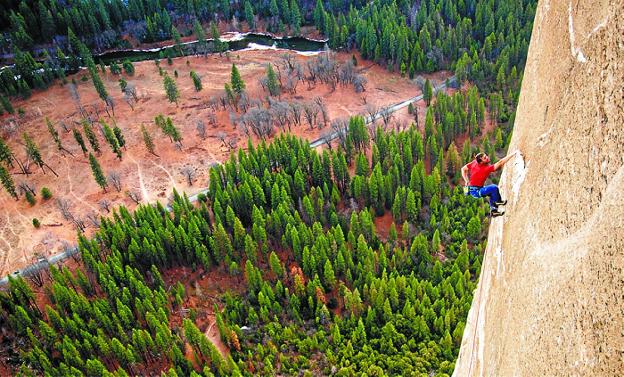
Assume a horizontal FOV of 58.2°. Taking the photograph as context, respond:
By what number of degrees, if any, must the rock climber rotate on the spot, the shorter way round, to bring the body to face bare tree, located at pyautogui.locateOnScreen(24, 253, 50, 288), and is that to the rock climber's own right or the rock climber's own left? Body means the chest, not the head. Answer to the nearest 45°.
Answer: approximately 135° to the rock climber's own left

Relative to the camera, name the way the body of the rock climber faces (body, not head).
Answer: to the viewer's right
